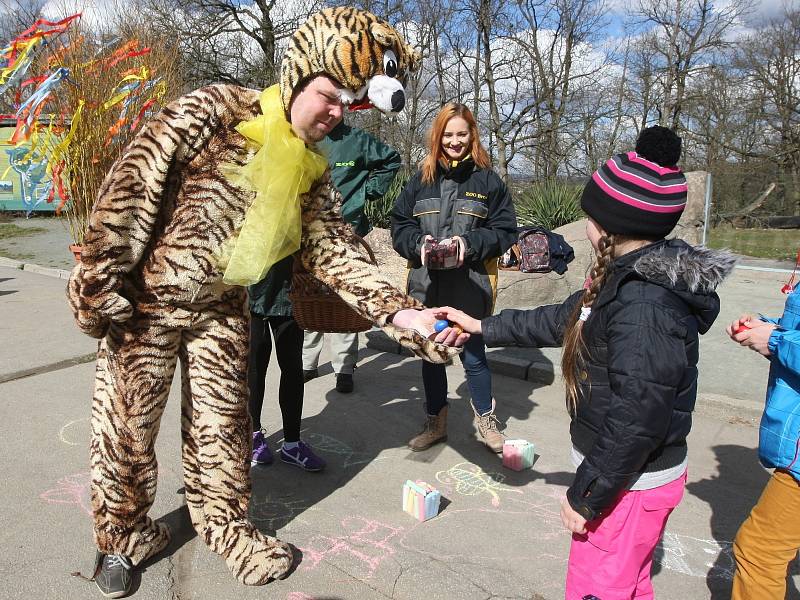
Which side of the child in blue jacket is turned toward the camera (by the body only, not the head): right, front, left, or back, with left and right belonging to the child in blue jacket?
left

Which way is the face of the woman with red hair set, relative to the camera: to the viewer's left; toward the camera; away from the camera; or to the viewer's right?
toward the camera

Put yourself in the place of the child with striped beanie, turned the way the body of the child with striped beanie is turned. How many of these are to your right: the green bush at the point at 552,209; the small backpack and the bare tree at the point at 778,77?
3

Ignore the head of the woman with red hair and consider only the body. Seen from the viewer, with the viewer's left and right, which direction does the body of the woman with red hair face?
facing the viewer

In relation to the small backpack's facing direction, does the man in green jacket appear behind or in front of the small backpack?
in front

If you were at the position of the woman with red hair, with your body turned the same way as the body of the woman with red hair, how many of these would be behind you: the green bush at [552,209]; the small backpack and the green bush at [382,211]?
3

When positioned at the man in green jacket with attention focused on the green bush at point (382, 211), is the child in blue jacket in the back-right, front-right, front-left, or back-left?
back-right

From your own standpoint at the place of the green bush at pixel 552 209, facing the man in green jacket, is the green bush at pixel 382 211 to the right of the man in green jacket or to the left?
right

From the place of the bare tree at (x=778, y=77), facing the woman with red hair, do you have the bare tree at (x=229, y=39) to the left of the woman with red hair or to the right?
right

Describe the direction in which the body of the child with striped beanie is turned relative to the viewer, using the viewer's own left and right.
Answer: facing to the left of the viewer

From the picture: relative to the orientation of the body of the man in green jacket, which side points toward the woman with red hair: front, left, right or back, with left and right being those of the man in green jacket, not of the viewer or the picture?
left

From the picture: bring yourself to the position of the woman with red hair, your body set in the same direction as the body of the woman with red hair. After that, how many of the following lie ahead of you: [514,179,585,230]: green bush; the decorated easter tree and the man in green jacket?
0

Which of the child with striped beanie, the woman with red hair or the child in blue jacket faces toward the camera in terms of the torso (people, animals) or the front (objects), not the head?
the woman with red hair

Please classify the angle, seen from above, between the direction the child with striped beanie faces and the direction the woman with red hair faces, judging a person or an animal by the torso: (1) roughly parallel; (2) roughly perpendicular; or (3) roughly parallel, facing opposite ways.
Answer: roughly perpendicular

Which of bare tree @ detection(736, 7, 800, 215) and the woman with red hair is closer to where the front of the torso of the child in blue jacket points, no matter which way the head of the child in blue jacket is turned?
the woman with red hair

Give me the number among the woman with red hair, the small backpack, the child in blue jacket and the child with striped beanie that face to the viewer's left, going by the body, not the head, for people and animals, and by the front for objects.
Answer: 2
